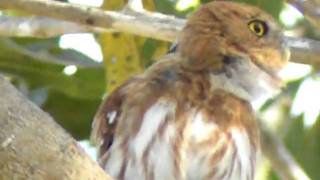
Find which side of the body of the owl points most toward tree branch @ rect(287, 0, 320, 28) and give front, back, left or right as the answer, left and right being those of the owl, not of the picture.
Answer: left

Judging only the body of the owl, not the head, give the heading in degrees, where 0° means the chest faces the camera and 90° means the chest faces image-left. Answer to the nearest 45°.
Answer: approximately 315°
